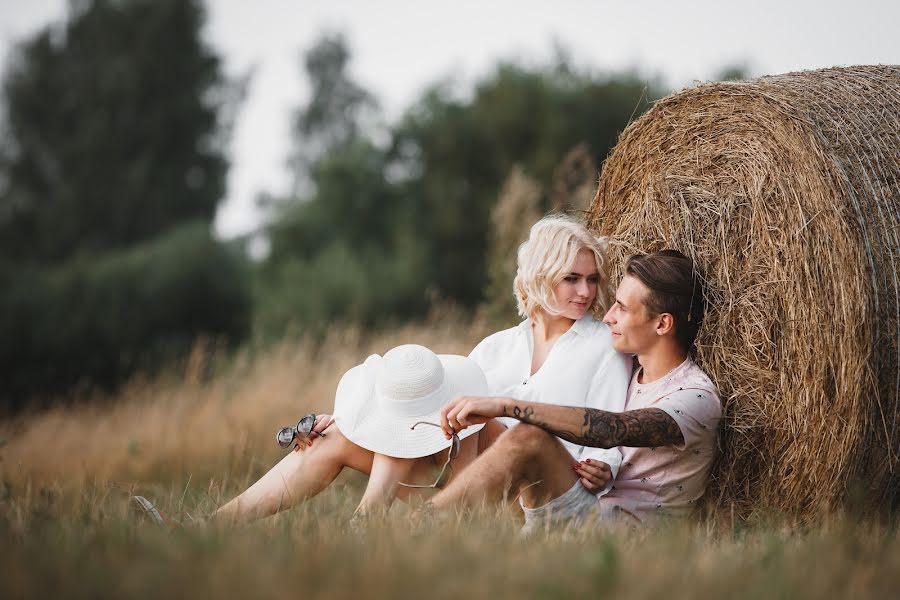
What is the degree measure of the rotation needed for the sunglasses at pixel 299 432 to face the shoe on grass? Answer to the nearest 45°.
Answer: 0° — it already faces it

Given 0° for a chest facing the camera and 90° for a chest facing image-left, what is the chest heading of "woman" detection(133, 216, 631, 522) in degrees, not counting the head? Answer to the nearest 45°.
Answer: approximately 45°

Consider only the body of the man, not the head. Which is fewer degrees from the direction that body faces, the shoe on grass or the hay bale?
the shoe on grass

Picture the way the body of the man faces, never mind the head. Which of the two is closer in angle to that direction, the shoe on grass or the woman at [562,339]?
the shoe on grass

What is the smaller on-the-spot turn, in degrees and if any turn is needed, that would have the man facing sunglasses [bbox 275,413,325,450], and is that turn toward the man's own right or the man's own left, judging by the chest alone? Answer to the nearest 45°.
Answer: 0° — they already face it

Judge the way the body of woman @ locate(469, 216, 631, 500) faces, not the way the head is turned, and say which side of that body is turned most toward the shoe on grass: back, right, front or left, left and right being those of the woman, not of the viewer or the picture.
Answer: front

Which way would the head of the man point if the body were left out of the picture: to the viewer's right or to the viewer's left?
to the viewer's left

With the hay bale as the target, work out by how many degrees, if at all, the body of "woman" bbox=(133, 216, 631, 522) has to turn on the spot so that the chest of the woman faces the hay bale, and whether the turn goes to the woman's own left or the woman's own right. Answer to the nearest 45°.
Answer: approximately 135° to the woman's own left

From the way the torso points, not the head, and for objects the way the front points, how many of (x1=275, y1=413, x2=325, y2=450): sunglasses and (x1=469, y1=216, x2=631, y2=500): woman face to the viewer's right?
0

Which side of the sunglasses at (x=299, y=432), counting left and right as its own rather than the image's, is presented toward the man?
left

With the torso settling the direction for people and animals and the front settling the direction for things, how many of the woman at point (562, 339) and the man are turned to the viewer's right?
0

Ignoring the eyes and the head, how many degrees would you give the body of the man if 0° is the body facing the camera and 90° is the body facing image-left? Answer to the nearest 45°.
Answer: approximately 90°

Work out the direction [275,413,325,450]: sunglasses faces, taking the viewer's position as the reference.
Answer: facing the viewer and to the left of the viewer

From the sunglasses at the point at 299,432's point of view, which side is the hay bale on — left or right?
on its left
